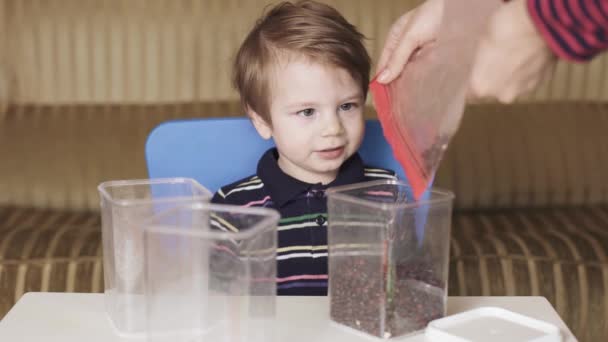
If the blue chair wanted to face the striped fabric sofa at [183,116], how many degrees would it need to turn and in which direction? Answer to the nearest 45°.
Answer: approximately 180°

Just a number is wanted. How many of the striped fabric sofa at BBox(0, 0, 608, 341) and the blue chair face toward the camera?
2

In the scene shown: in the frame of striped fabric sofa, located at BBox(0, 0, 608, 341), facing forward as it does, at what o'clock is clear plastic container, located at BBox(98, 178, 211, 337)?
The clear plastic container is roughly at 12 o'clock from the striped fabric sofa.

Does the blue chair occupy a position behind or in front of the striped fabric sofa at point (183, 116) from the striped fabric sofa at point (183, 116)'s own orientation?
in front

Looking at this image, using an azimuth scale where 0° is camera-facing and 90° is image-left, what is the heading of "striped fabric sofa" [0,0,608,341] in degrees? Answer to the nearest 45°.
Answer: approximately 0°

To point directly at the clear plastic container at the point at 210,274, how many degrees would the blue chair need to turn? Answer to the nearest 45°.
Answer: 0° — it already faces it

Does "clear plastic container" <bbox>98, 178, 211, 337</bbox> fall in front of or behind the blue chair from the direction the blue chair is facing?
in front

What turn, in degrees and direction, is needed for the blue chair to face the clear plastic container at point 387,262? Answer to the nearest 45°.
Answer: approximately 45° to its left

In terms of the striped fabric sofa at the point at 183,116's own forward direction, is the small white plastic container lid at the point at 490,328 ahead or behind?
ahead
